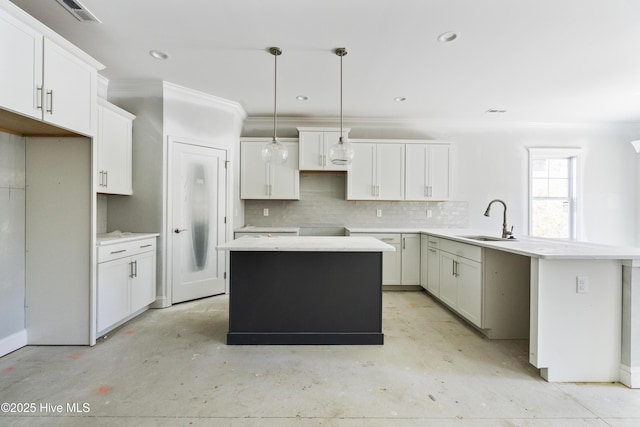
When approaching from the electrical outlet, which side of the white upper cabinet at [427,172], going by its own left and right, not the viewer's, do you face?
front

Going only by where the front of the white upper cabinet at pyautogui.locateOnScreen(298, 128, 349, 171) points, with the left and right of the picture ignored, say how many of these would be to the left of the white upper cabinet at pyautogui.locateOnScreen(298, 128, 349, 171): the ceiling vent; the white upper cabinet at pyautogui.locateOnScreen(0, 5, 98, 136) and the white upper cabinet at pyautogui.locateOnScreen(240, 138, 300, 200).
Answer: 0

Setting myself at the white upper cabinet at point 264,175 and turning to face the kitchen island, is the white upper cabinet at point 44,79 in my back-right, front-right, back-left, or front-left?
front-right

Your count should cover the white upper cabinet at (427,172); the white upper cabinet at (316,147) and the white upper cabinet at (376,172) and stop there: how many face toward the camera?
3

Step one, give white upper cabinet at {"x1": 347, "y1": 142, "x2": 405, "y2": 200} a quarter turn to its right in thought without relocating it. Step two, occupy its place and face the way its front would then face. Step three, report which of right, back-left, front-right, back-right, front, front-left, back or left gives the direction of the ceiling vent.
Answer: front-left

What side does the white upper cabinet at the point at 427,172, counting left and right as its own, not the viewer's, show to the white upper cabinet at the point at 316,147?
right

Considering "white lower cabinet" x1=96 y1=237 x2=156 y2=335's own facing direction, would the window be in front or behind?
in front

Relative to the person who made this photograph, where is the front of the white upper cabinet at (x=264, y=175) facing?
facing the viewer

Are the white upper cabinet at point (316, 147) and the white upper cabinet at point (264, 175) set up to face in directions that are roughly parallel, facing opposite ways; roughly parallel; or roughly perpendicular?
roughly parallel

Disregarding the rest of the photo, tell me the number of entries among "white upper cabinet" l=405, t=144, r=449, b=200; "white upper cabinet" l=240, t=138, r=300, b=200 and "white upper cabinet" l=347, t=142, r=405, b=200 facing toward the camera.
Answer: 3

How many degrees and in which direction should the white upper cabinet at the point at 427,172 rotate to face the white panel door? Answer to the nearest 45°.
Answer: approximately 45° to its right

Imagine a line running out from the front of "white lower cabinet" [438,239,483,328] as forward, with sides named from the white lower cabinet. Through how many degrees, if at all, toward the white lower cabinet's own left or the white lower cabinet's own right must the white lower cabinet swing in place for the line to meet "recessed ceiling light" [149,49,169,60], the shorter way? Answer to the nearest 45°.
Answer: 0° — it already faces it

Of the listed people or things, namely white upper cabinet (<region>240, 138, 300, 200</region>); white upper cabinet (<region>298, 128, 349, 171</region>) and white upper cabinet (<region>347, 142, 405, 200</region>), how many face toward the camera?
3

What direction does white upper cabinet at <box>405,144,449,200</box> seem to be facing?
toward the camera

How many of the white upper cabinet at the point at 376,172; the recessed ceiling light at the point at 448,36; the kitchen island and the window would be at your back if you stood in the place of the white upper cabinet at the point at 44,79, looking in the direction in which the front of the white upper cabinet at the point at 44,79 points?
0

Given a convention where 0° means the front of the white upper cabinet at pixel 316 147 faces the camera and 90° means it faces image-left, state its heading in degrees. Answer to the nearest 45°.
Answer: approximately 0°

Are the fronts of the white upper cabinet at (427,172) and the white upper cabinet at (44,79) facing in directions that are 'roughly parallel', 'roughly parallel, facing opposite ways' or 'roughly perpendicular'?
roughly perpendicular

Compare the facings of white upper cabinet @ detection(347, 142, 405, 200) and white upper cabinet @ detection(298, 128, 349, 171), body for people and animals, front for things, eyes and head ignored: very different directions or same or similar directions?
same or similar directions

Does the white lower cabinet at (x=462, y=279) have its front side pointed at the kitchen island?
yes
